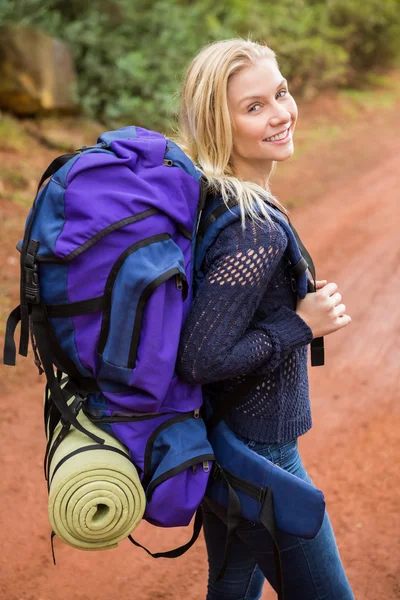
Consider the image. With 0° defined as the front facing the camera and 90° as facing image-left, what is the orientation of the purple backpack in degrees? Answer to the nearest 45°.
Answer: approximately 90°

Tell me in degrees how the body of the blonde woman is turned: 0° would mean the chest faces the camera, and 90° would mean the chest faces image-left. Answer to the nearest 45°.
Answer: approximately 270°

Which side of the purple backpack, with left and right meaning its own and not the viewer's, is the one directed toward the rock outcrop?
right
